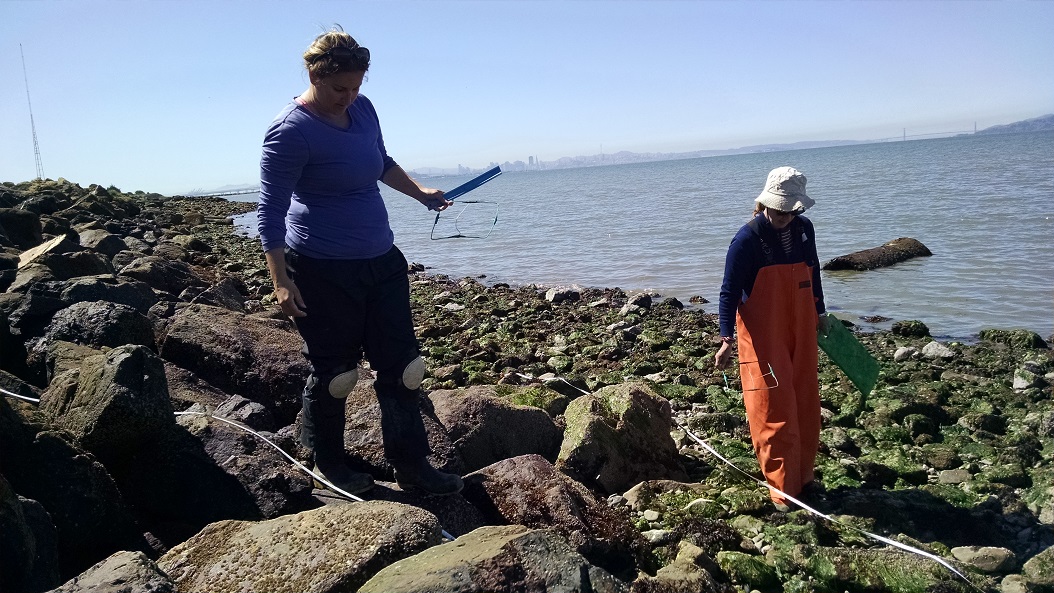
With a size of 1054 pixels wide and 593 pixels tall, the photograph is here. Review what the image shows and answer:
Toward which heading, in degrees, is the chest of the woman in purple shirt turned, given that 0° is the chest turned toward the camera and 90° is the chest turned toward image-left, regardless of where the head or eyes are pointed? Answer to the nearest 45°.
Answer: approximately 315°

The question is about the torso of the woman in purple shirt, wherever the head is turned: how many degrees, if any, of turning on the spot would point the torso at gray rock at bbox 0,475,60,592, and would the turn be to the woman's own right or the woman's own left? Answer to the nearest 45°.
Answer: approximately 90° to the woman's own right

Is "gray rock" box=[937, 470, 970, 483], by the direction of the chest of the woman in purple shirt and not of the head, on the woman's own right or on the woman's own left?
on the woman's own left

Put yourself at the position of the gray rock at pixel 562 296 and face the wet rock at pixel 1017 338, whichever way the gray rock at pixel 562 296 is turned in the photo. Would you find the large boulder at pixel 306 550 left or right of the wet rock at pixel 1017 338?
right

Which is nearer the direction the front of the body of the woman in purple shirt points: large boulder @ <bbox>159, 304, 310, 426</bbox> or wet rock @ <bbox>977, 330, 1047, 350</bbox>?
the wet rock

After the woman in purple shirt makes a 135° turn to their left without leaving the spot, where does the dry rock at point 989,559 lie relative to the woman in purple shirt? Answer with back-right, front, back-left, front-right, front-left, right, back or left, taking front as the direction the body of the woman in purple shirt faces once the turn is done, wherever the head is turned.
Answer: right

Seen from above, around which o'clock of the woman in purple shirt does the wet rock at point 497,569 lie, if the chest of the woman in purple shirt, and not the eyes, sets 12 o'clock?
The wet rock is roughly at 1 o'clock from the woman in purple shirt.

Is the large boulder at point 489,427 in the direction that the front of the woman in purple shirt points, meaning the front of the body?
no

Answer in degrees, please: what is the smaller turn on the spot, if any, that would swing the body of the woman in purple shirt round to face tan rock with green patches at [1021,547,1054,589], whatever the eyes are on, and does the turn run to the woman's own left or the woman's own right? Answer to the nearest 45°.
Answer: approximately 45° to the woman's own left

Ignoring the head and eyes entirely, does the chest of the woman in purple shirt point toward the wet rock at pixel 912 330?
no

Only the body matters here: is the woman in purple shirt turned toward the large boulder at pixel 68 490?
no

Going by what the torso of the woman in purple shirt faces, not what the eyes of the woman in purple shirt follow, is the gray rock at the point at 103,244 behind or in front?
behind

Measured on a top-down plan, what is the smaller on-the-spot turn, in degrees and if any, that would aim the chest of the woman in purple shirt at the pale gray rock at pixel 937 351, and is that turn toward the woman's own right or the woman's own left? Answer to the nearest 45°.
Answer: approximately 90° to the woman's own left

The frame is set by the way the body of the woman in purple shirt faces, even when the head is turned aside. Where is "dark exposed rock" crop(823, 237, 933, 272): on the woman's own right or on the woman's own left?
on the woman's own left

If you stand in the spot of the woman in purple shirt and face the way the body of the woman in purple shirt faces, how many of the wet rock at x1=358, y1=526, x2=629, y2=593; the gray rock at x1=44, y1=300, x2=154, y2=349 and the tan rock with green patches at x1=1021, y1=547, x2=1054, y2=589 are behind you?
1

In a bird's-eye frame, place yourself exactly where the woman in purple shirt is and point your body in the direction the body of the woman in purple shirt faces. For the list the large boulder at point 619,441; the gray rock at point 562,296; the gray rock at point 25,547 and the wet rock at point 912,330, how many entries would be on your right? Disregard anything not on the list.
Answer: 1

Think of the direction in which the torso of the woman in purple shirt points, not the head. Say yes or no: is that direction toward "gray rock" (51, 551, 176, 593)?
no
